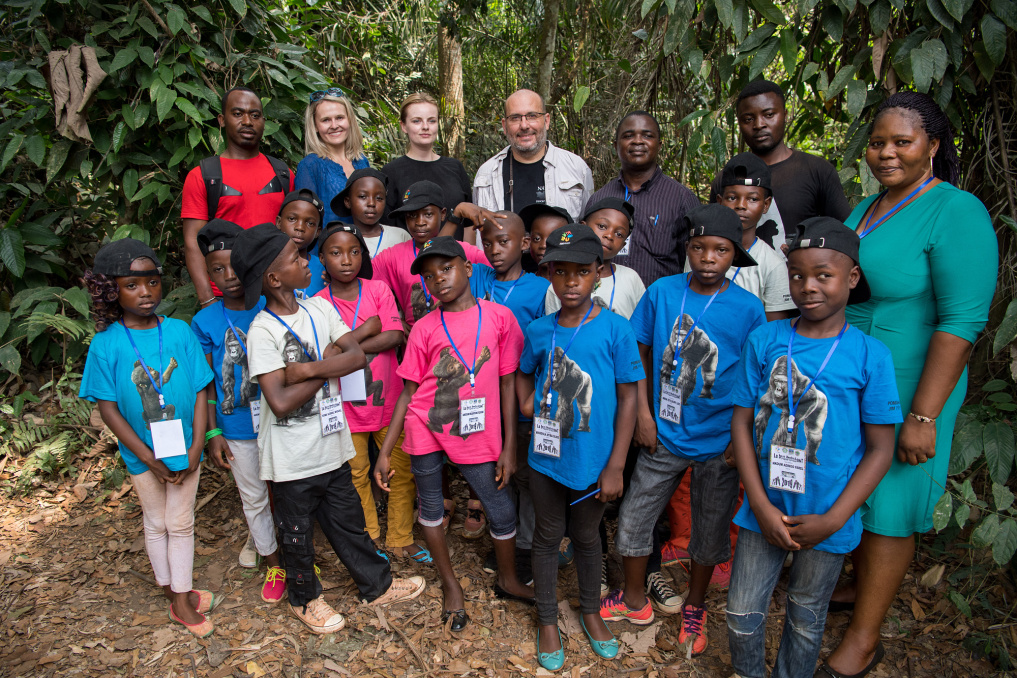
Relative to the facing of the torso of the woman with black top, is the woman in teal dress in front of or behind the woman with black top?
in front

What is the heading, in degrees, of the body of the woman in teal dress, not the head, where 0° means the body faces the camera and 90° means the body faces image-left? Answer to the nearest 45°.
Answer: approximately 45°

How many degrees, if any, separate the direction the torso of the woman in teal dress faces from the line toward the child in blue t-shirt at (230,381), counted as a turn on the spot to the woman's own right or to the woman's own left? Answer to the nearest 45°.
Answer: approximately 45° to the woman's own right

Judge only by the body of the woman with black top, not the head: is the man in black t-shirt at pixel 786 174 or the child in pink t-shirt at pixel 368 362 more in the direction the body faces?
the child in pink t-shirt

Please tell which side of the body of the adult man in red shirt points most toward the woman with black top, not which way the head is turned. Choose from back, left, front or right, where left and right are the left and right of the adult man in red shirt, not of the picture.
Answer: left

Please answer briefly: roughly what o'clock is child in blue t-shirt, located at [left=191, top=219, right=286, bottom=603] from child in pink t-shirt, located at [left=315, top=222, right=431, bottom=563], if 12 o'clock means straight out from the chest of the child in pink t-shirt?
The child in blue t-shirt is roughly at 3 o'clock from the child in pink t-shirt.

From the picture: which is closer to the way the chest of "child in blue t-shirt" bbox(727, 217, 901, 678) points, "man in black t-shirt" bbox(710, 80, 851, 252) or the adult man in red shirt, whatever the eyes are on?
the adult man in red shirt

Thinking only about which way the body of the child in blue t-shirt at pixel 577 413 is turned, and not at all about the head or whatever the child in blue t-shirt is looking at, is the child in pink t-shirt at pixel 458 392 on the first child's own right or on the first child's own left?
on the first child's own right

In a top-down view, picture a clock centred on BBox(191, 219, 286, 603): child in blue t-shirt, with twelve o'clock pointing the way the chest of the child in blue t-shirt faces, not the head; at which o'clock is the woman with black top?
The woman with black top is roughly at 8 o'clock from the child in blue t-shirt.

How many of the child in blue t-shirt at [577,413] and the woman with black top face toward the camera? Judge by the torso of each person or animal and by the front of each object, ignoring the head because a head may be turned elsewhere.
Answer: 2

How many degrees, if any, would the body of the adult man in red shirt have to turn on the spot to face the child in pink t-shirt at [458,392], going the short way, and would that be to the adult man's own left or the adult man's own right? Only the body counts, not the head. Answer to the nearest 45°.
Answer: approximately 45° to the adult man's own left

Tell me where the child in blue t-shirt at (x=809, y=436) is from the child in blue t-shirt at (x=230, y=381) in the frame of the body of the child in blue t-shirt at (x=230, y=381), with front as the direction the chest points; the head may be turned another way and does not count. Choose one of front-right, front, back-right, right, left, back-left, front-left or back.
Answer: front-left

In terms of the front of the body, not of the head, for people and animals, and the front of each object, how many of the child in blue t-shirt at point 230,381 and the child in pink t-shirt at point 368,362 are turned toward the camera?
2
